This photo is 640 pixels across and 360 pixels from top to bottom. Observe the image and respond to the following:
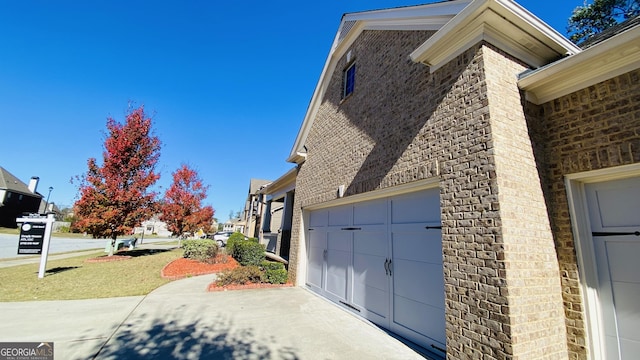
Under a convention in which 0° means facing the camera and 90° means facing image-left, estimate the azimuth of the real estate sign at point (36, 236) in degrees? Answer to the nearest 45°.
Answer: approximately 0°

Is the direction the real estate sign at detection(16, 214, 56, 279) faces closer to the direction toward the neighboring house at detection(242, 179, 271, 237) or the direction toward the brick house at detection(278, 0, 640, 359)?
the brick house

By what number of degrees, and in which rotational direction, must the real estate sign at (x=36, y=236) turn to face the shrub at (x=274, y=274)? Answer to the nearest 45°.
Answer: approximately 45° to its left

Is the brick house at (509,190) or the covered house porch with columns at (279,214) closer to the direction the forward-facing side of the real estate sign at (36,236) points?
the brick house

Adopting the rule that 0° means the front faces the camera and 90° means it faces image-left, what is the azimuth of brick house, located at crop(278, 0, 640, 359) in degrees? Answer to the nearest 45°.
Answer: approximately 45°

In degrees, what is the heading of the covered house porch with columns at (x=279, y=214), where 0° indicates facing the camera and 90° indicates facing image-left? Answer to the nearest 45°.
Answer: approximately 45°

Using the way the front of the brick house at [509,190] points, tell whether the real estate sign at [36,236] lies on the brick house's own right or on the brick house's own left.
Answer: on the brick house's own right

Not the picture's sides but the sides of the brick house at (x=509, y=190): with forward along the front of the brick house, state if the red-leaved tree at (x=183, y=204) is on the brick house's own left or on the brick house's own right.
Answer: on the brick house's own right

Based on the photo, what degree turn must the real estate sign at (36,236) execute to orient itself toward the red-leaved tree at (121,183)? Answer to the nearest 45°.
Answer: approximately 135° to its left

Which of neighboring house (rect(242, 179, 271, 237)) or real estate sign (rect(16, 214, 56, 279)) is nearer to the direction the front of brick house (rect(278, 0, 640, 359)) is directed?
the real estate sign
